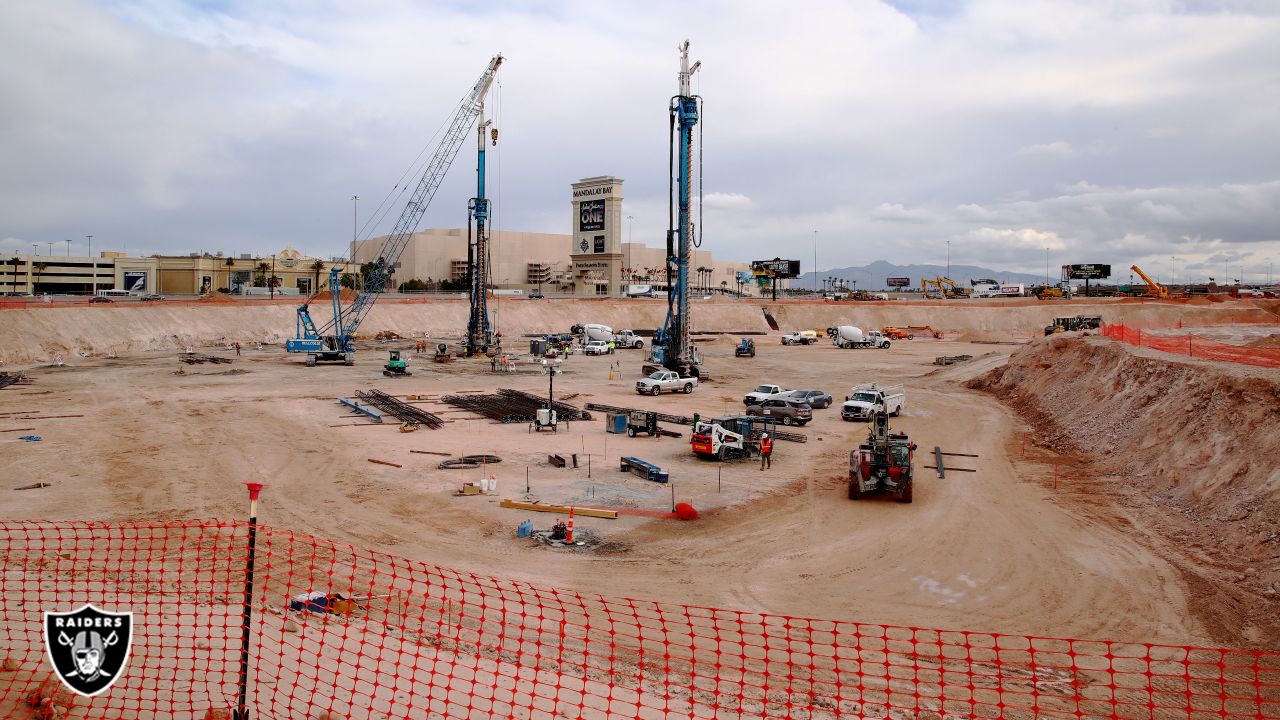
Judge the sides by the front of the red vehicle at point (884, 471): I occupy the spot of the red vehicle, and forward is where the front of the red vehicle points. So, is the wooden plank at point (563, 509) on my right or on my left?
on my left

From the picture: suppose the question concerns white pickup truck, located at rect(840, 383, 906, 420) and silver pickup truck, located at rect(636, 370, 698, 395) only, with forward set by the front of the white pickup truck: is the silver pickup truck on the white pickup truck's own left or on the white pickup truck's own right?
on the white pickup truck's own right

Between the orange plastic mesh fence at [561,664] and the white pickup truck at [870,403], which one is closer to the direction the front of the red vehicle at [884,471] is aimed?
the white pickup truck

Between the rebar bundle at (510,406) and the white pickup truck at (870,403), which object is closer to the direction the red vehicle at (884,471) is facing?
the white pickup truck

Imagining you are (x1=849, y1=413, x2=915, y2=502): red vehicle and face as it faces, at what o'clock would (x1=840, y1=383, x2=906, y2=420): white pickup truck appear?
The white pickup truck is roughly at 12 o'clock from the red vehicle.

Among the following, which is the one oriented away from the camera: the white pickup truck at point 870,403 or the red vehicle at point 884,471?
the red vehicle

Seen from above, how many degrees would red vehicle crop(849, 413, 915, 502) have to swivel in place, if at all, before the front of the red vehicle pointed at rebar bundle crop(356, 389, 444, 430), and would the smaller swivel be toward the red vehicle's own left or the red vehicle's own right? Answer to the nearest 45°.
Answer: approximately 45° to the red vehicle's own left

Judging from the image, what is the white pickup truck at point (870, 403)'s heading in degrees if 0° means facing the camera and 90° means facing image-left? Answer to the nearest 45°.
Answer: approximately 45°

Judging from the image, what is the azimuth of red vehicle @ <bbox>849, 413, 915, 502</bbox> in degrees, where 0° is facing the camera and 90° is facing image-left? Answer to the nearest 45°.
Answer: approximately 180°

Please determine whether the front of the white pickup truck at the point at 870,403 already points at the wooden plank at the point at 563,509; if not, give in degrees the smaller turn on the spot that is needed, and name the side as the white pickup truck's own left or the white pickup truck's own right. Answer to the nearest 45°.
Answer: approximately 45° to the white pickup truck's own left

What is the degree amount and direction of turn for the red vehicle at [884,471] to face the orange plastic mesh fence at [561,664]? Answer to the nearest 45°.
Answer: approximately 180°

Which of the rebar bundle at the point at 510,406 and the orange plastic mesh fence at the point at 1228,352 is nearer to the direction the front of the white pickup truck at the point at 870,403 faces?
the rebar bundle

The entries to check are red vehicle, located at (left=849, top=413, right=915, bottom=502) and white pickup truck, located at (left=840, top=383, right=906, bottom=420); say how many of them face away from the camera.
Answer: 1
